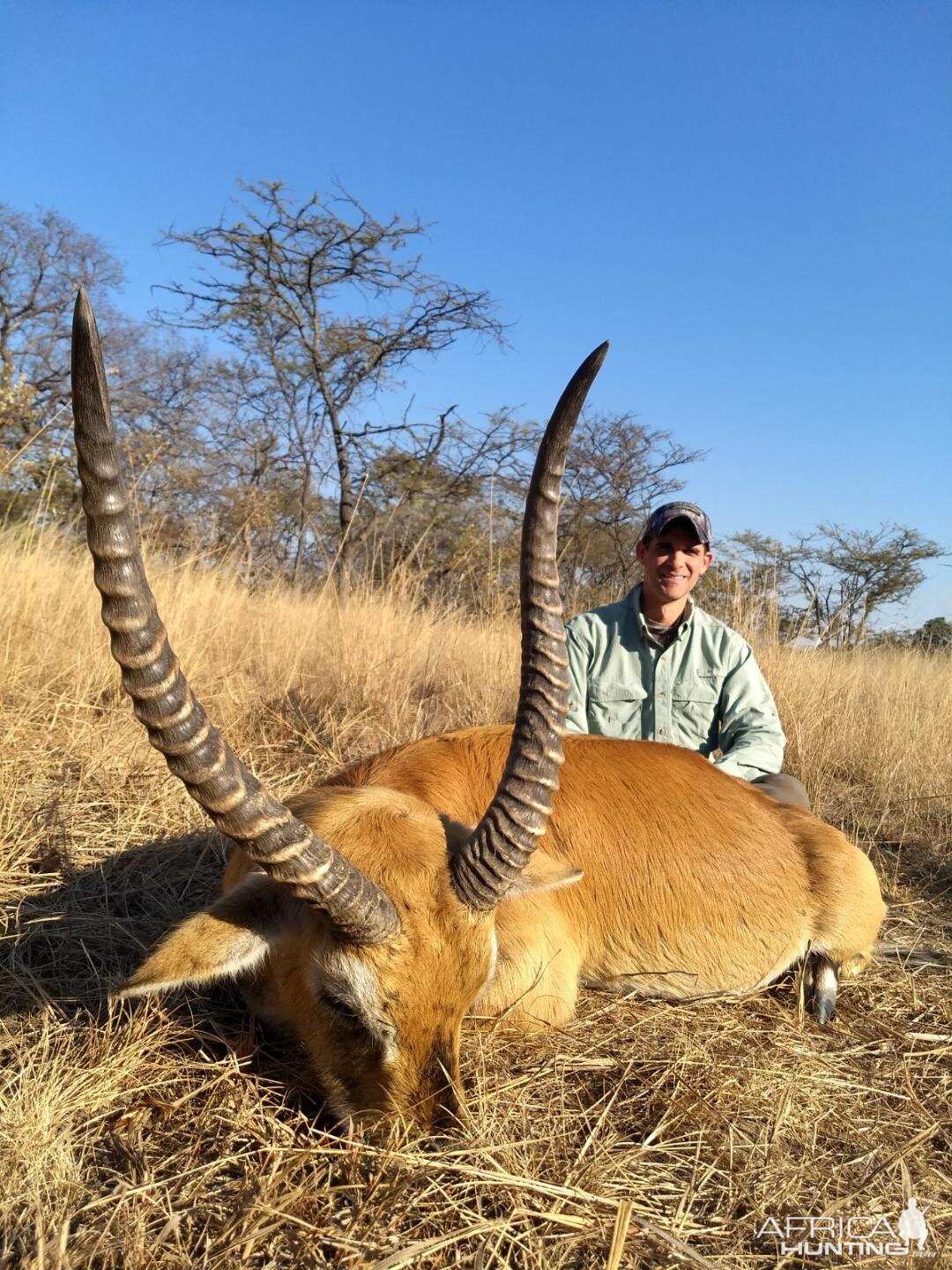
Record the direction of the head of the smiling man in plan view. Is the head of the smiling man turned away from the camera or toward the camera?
toward the camera

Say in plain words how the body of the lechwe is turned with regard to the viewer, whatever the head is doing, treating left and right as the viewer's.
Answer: facing the viewer and to the left of the viewer

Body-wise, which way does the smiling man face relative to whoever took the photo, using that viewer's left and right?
facing the viewer

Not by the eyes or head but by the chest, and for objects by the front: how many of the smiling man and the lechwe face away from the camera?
0

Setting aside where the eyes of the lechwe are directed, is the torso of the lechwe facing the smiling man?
no

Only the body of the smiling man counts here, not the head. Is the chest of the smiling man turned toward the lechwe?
yes
